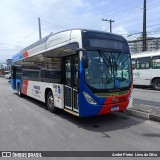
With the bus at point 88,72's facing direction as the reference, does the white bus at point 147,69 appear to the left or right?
on its left

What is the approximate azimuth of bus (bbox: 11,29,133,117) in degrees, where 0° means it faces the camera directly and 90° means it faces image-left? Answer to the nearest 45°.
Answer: approximately 315°
